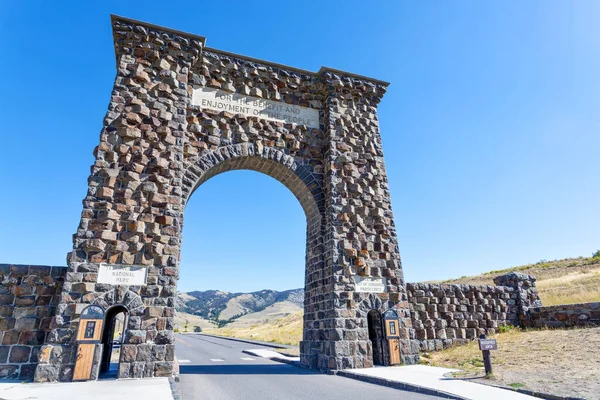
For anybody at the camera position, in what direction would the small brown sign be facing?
facing the viewer

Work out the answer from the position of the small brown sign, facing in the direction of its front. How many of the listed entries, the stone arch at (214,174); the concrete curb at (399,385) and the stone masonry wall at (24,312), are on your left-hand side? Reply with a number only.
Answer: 0

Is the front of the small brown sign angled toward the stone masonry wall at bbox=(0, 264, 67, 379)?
no

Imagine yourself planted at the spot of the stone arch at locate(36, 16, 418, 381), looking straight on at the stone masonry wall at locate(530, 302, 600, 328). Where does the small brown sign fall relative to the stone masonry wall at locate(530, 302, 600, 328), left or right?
right

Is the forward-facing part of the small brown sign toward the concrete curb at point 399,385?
no

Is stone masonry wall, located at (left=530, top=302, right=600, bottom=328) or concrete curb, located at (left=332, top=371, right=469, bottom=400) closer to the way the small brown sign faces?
the concrete curb

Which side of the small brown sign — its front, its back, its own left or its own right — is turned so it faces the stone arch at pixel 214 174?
right

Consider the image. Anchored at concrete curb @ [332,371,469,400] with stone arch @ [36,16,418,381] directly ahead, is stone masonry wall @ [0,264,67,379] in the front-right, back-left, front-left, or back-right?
front-left

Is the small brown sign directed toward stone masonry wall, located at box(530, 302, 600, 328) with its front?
no

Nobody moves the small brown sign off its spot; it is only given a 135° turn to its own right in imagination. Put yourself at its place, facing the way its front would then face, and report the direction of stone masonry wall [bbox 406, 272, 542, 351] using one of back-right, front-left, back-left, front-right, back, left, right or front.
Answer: front-right

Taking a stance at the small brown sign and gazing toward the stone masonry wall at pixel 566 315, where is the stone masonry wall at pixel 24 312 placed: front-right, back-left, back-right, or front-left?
back-left
